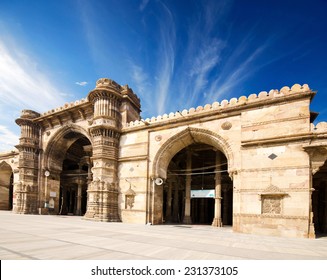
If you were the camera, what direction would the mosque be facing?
facing the viewer and to the left of the viewer
